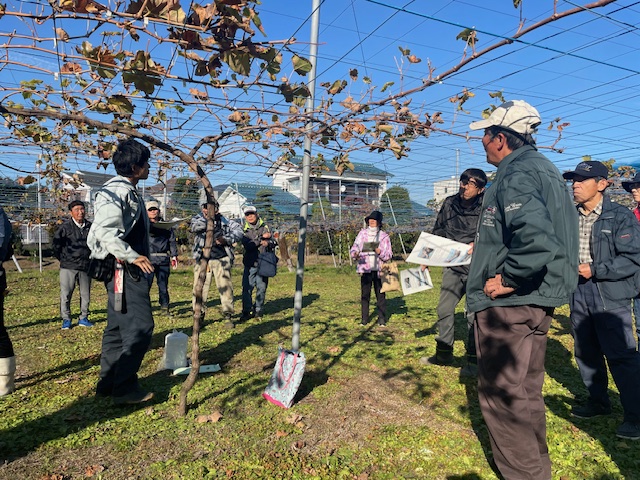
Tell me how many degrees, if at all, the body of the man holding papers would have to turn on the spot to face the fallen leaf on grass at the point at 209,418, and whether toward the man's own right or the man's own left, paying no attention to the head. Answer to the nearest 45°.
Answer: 0° — they already face it

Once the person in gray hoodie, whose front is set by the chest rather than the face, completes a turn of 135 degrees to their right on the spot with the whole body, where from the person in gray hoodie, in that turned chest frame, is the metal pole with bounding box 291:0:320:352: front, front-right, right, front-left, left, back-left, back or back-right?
back-left

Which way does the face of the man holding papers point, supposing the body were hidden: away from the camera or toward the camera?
toward the camera

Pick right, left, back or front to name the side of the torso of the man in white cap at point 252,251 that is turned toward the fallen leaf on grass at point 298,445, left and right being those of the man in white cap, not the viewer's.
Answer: front

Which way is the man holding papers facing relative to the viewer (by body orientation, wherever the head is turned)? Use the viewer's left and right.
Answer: facing the viewer and to the left of the viewer

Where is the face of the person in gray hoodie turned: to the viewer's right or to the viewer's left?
to the viewer's right

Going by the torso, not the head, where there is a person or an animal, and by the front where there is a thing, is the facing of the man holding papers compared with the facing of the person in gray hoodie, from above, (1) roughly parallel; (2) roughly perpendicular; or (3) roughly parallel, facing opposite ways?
roughly parallel, facing opposite ways

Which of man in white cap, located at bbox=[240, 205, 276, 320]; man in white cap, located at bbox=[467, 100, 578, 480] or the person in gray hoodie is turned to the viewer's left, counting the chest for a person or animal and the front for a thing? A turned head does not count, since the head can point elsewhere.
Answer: man in white cap, located at bbox=[467, 100, 578, 480]

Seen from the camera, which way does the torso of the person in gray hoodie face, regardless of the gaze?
to the viewer's right

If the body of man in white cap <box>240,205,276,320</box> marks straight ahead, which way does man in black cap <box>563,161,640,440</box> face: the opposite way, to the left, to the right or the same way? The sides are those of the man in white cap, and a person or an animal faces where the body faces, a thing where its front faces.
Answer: to the right

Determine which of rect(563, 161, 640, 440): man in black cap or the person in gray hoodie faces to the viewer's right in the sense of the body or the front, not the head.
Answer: the person in gray hoodie

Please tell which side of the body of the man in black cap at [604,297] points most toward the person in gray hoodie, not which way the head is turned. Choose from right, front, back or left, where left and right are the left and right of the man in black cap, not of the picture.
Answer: front

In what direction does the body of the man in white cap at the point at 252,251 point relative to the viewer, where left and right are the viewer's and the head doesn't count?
facing the viewer

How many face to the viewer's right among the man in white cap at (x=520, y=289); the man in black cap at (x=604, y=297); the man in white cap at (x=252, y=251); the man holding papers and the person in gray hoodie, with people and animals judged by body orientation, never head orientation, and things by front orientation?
1

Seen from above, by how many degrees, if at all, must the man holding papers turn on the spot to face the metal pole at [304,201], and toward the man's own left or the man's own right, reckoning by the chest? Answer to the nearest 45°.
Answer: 0° — they already face it

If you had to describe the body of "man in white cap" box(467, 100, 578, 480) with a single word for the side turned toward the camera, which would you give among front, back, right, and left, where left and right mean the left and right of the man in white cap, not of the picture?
left
